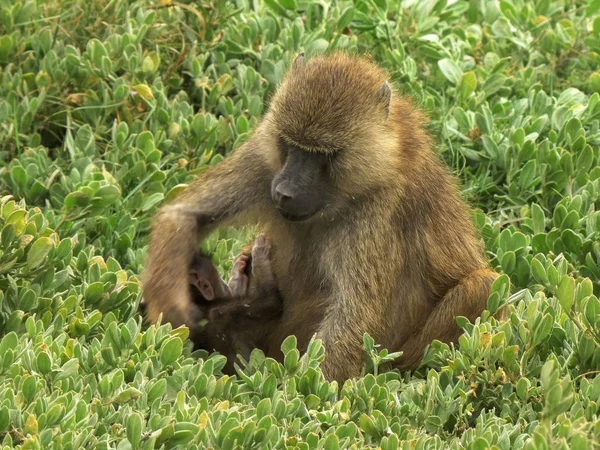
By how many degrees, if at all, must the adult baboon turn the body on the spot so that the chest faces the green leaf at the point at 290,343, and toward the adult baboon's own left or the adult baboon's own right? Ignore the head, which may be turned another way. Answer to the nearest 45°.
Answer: approximately 45° to the adult baboon's own left

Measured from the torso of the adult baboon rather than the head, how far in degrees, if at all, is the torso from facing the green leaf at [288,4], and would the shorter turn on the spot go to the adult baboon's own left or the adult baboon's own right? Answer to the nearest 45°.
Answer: approximately 135° to the adult baboon's own right

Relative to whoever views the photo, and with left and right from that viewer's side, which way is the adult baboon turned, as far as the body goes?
facing the viewer and to the left of the viewer
